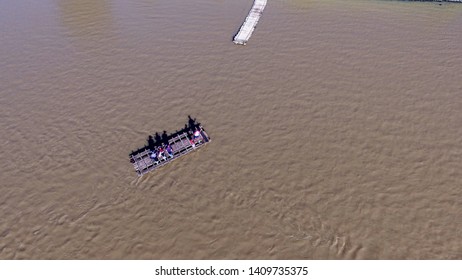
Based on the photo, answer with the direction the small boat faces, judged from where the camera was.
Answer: facing away from the viewer and to the right of the viewer
